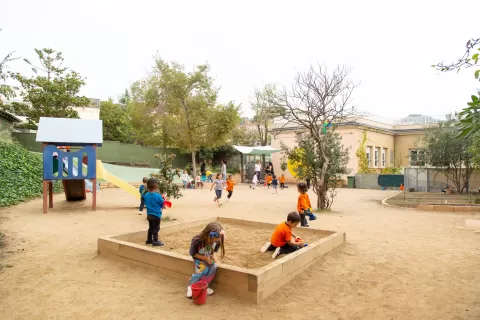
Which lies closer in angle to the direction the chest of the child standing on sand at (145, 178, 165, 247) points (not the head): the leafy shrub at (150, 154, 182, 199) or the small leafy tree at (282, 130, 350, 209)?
the small leafy tree

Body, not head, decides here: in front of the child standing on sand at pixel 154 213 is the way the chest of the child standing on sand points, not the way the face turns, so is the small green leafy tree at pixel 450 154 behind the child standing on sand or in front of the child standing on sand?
in front

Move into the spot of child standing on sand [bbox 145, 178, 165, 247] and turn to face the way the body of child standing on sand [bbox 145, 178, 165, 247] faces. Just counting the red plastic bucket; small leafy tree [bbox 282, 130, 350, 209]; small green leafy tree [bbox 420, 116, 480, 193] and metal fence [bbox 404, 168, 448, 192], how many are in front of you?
3

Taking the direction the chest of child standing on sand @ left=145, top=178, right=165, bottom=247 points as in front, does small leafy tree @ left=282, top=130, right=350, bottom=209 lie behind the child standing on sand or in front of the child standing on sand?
in front

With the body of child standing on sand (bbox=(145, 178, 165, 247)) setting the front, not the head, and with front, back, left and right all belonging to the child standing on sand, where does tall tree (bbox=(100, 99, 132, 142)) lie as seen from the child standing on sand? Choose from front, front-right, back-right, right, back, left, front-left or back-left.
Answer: front-left

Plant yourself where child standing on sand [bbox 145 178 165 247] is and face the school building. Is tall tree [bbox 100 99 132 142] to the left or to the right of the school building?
left

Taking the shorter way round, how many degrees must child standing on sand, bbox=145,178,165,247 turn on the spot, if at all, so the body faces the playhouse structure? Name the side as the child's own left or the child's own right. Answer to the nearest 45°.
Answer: approximately 90° to the child's own left

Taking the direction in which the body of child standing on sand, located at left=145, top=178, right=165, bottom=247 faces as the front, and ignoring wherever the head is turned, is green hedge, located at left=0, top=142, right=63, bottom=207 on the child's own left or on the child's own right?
on the child's own left

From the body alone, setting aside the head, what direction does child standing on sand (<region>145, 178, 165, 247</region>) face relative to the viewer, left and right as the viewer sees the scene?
facing away from the viewer and to the right of the viewer

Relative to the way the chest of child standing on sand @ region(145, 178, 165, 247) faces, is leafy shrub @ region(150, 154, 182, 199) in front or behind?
in front

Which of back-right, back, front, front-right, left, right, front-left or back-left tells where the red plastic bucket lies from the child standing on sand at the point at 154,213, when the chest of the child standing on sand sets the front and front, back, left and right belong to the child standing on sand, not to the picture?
back-right
